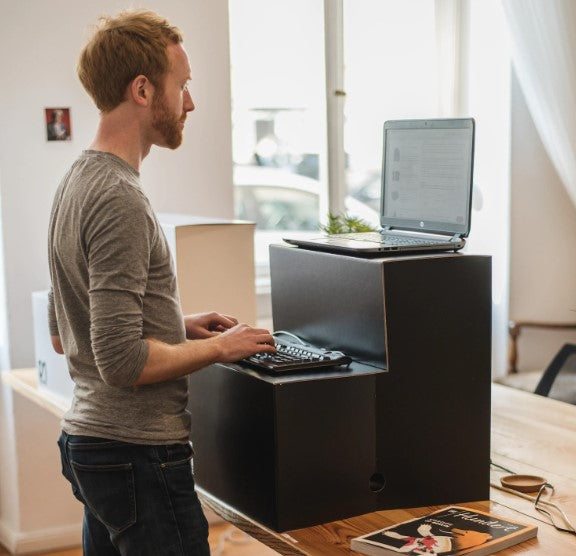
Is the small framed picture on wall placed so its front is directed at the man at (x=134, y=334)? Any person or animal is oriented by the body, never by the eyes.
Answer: yes

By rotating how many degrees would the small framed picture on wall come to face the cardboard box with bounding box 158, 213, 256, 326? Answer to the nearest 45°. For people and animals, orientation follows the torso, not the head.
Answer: approximately 45° to its left

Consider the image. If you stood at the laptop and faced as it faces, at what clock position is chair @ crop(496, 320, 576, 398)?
The chair is roughly at 5 o'clock from the laptop.

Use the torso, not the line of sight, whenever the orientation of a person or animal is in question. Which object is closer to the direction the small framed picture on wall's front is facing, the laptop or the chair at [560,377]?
the laptop

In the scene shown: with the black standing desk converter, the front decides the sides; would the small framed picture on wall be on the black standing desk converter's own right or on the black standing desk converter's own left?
on the black standing desk converter's own right

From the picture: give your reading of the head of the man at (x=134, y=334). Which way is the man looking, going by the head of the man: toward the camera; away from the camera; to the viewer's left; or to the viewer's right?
to the viewer's right

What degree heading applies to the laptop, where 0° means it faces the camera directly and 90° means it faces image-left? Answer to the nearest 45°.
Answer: approximately 45°

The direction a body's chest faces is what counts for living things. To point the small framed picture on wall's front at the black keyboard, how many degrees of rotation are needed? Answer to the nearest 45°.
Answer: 0° — it already faces it

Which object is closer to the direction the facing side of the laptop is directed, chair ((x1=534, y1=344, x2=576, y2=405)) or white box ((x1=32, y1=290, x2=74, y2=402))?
the white box

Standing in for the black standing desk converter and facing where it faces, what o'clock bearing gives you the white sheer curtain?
The white sheer curtain is roughly at 5 o'clock from the black standing desk converter.

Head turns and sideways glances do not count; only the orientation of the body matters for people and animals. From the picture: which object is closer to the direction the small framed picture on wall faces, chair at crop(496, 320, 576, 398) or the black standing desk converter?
the black standing desk converter
